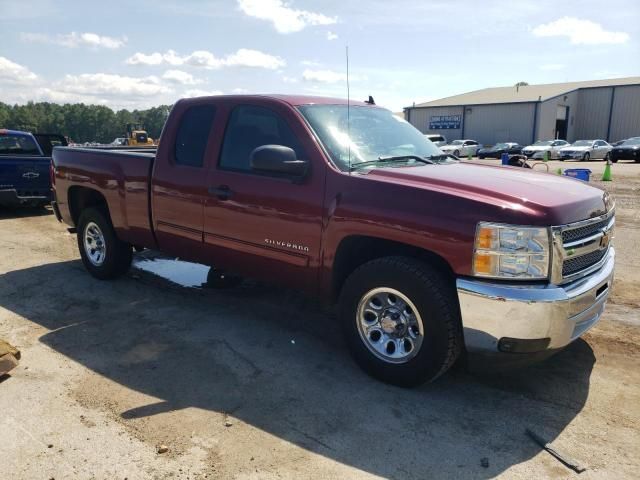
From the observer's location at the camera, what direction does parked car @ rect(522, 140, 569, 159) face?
facing the viewer and to the left of the viewer

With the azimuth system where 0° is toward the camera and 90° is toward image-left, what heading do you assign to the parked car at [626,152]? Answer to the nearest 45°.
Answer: approximately 45°

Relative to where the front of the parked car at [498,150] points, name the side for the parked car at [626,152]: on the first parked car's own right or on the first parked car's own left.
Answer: on the first parked car's own left

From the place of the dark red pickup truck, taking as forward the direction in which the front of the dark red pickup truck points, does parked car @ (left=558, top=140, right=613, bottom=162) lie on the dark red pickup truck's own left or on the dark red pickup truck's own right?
on the dark red pickup truck's own left

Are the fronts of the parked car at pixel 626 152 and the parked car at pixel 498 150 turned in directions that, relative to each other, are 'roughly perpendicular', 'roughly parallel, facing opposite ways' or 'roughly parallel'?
roughly parallel

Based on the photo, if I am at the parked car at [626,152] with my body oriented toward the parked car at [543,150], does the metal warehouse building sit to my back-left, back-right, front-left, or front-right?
front-right

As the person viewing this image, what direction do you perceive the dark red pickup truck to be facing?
facing the viewer and to the right of the viewer

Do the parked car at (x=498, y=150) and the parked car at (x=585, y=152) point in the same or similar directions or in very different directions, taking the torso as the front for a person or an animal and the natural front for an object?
same or similar directions

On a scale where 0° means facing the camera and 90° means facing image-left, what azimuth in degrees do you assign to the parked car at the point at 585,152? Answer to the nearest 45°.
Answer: approximately 45°

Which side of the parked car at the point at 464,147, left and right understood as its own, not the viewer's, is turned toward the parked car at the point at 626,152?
left

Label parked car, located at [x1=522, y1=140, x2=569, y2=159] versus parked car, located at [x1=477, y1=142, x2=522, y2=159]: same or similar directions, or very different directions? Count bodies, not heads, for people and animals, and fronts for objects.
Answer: same or similar directions

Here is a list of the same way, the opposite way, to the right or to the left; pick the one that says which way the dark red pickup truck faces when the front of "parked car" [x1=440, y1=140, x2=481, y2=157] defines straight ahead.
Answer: to the left

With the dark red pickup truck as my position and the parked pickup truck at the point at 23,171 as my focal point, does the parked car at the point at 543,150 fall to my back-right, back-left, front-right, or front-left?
front-right
